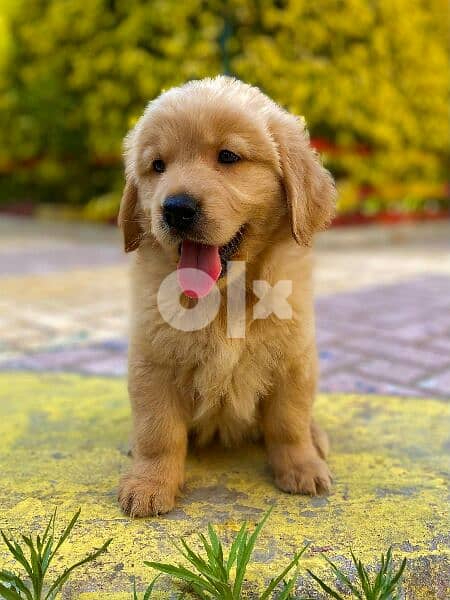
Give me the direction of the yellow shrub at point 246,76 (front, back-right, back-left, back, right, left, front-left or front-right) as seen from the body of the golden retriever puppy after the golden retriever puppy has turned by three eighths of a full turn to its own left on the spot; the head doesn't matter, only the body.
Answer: front-left

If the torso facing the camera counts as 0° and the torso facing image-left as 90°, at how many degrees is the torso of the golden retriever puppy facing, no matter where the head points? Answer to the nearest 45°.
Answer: approximately 0°
